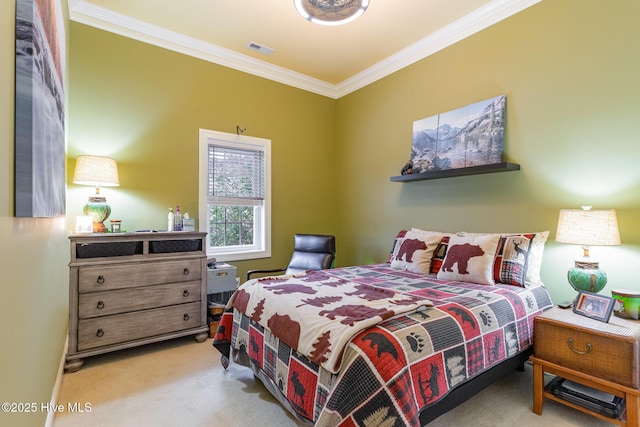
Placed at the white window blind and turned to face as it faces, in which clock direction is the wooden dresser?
The wooden dresser is roughly at 3 o'clock from the white window blind.

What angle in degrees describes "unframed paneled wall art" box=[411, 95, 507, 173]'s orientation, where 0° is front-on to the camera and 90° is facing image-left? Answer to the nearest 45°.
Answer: approximately 45°

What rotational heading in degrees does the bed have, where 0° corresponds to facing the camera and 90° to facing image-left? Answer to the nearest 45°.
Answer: approximately 45°

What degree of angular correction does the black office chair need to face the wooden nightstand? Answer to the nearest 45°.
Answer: approximately 90° to its left

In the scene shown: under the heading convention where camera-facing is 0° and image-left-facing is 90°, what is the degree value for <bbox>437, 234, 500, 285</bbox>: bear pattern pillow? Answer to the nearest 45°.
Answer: approximately 45°

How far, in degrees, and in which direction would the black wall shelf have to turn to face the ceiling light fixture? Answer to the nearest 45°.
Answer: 0° — it already faces it

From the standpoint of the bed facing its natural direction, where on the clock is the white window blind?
The white window blind is roughly at 3 o'clock from the bed.
